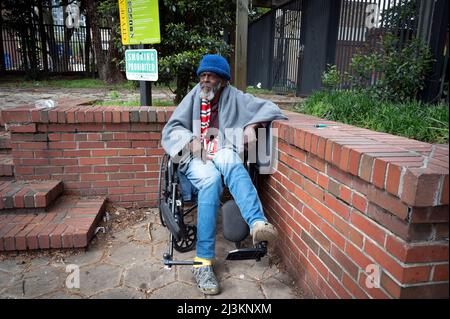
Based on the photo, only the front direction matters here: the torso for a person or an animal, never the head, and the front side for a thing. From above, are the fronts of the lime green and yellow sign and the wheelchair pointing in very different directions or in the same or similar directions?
same or similar directions

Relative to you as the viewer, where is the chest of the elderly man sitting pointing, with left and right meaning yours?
facing the viewer

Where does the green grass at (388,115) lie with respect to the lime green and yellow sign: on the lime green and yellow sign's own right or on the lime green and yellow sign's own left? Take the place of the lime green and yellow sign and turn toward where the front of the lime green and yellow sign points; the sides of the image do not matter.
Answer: on the lime green and yellow sign's own left

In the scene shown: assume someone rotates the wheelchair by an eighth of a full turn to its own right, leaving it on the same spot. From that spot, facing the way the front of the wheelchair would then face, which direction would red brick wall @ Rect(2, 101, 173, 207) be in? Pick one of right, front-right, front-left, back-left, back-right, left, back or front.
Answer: right

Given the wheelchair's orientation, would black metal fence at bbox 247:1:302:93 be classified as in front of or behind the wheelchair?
behind

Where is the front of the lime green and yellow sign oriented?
toward the camera

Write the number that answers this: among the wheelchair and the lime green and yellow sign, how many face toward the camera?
2

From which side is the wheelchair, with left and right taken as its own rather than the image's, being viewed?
front

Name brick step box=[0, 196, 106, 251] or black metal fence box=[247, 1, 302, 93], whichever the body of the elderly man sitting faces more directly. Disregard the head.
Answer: the brick step

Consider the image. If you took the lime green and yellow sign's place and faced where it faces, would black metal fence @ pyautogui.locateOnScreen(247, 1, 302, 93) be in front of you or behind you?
behind

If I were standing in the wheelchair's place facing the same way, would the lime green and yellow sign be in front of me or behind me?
behind

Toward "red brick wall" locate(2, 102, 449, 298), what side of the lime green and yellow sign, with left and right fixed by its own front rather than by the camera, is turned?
front

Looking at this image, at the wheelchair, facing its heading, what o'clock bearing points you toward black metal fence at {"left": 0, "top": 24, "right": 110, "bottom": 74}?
The black metal fence is roughly at 5 o'clock from the wheelchair.

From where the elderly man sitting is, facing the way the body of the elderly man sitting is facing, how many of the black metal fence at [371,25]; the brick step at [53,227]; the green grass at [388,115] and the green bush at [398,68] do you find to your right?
1

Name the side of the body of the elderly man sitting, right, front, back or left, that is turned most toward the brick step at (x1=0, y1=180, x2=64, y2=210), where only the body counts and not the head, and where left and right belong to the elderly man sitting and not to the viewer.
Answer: right

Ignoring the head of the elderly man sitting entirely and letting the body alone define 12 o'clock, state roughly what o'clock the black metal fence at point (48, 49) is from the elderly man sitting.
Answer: The black metal fence is roughly at 5 o'clock from the elderly man sitting.
